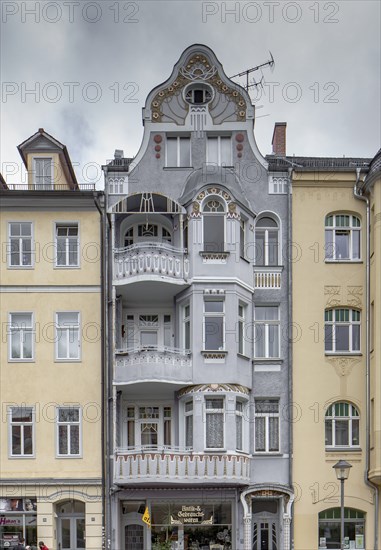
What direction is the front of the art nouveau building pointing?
toward the camera

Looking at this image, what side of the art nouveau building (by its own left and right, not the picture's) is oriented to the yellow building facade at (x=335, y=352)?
left

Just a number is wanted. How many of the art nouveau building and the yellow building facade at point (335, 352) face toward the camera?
2

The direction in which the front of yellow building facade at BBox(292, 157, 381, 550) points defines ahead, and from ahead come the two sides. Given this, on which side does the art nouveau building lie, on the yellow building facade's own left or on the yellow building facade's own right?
on the yellow building facade's own right

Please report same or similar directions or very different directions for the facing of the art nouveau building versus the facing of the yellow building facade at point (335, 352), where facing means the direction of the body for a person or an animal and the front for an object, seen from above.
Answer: same or similar directions
